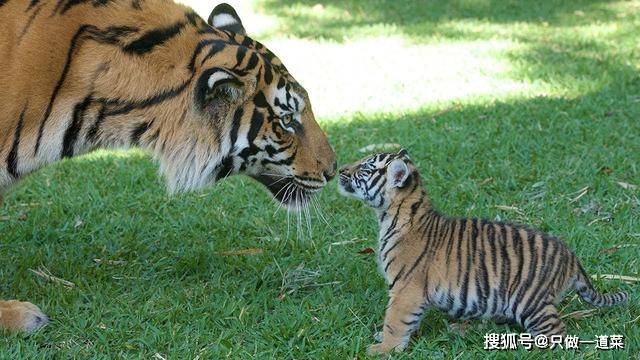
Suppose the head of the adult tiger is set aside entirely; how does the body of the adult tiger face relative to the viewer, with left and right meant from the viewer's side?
facing to the right of the viewer

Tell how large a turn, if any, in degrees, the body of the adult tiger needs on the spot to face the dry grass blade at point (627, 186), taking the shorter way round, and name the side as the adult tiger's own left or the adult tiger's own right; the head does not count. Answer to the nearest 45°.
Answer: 0° — it already faces it

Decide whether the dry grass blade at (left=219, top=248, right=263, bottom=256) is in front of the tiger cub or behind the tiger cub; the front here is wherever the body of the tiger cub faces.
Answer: in front

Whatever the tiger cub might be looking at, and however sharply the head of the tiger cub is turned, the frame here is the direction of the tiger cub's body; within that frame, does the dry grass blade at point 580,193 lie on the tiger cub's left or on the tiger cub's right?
on the tiger cub's right

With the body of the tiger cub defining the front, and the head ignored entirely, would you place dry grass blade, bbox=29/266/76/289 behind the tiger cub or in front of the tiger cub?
in front

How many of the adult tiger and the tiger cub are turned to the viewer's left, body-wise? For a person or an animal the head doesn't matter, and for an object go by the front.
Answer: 1

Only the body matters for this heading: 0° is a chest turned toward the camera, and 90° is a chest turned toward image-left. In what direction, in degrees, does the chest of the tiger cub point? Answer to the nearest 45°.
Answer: approximately 90°
